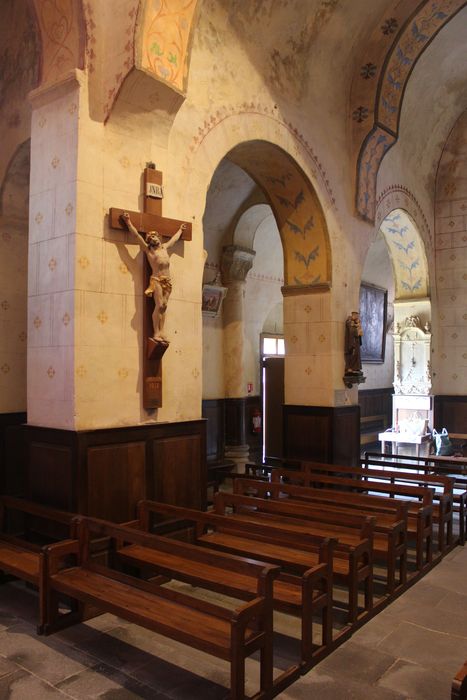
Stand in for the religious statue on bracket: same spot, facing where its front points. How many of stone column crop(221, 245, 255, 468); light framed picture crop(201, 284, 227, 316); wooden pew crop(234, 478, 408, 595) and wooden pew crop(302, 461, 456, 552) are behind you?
2

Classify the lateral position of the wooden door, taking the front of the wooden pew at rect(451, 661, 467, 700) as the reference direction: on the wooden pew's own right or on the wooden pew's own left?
on the wooden pew's own right

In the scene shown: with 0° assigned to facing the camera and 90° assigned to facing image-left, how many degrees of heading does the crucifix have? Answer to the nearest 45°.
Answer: approximately 315°

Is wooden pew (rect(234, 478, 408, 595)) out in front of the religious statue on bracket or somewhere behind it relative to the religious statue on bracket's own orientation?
in front

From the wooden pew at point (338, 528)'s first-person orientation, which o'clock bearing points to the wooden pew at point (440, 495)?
the wooden pew at point (440, 495) is roughly at 6 o'clock from the wooden pew at point (338, 528).

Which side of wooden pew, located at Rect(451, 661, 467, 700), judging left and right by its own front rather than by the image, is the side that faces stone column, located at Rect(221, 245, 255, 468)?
right

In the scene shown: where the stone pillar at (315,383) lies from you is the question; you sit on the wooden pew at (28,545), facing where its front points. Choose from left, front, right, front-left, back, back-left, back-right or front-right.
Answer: back

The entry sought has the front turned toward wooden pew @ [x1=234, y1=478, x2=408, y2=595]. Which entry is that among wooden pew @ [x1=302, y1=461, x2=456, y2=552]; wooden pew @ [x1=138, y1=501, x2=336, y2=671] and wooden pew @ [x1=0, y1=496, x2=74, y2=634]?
wooden pew @ [x1=302, y1=461, x2=456, y2=552]

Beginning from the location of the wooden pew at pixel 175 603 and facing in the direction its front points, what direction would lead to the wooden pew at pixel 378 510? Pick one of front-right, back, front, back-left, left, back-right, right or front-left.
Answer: back

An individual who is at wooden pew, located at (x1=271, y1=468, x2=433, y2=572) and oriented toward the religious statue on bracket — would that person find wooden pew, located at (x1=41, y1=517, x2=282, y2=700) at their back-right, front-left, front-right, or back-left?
back-left
